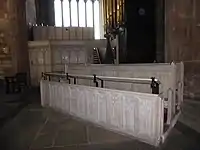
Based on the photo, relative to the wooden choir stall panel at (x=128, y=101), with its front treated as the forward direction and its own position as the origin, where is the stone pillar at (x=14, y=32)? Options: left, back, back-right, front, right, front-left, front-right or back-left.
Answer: right

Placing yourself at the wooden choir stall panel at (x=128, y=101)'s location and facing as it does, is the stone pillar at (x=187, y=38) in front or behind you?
behind

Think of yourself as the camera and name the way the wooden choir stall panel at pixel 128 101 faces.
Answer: facing the viewer and to the left of the viewer

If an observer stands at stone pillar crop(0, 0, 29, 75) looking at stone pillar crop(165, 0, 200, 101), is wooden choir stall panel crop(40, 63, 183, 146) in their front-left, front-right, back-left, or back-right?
front-right

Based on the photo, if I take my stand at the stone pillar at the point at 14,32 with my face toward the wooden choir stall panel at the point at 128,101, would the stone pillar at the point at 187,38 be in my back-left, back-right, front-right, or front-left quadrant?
front-left
